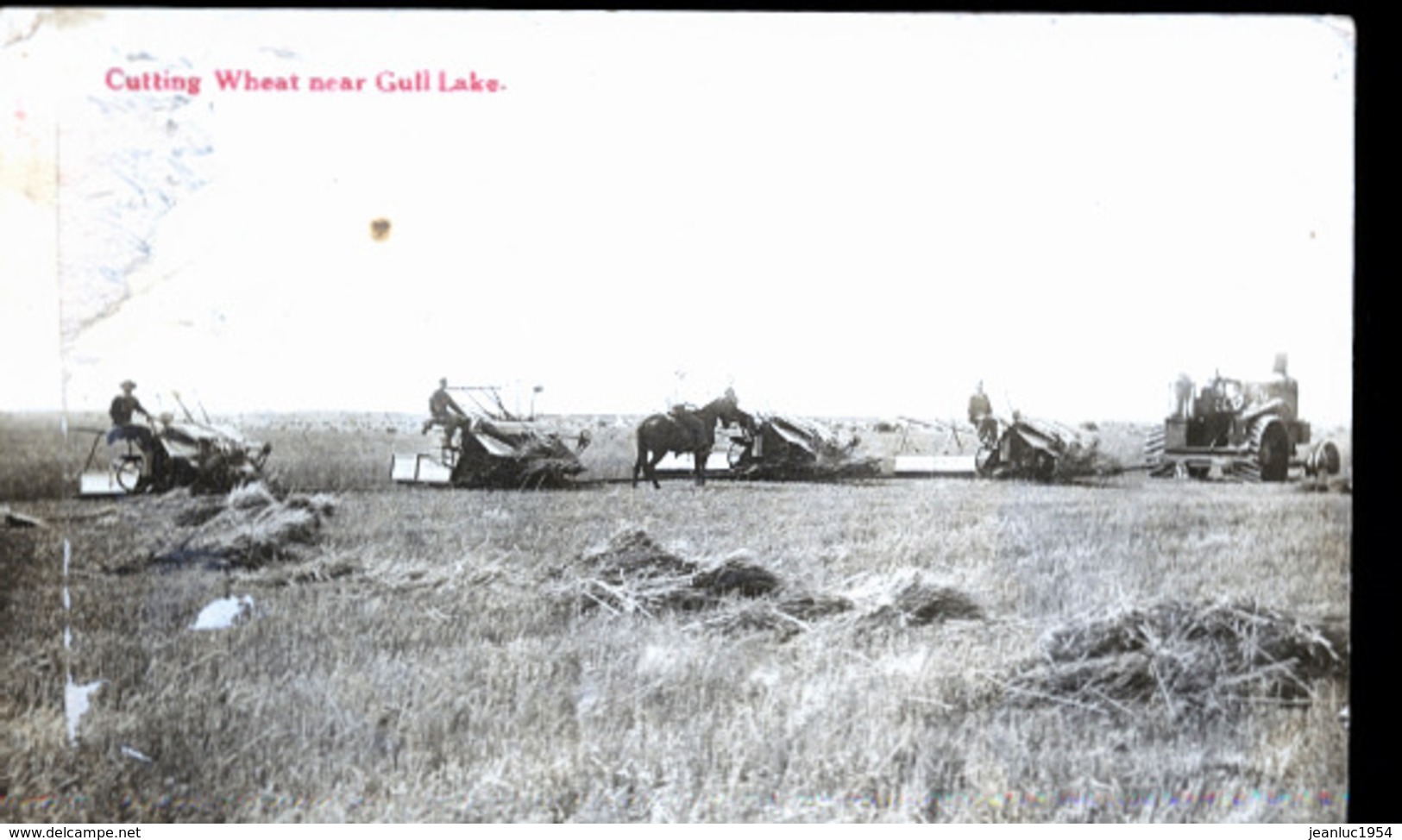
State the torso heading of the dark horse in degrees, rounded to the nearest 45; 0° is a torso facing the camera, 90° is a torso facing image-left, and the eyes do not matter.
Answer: approximately 270°

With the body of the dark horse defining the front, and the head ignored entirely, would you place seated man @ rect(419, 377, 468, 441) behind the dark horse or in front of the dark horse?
behind

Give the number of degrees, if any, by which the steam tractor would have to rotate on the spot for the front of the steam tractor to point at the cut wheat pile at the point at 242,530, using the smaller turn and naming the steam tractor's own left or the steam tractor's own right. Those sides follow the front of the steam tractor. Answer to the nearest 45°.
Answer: approximately 180°

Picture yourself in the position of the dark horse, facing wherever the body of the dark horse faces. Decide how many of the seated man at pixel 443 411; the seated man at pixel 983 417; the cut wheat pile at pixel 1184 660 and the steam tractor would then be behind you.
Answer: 1

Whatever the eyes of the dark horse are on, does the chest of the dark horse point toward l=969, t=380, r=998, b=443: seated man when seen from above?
yes

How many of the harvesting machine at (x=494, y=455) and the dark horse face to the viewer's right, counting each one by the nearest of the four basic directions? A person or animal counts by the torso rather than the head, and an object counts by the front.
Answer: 2

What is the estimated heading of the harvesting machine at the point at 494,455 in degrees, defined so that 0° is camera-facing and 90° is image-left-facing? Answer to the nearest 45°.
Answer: approximately 270°

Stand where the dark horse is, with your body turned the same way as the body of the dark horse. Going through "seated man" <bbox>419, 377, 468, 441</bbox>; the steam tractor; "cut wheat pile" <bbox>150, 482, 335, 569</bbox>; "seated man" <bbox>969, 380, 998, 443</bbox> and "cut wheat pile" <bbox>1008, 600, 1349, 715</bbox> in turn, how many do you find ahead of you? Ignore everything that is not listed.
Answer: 2

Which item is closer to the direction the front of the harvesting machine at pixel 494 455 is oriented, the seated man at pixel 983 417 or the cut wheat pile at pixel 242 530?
the seated man
